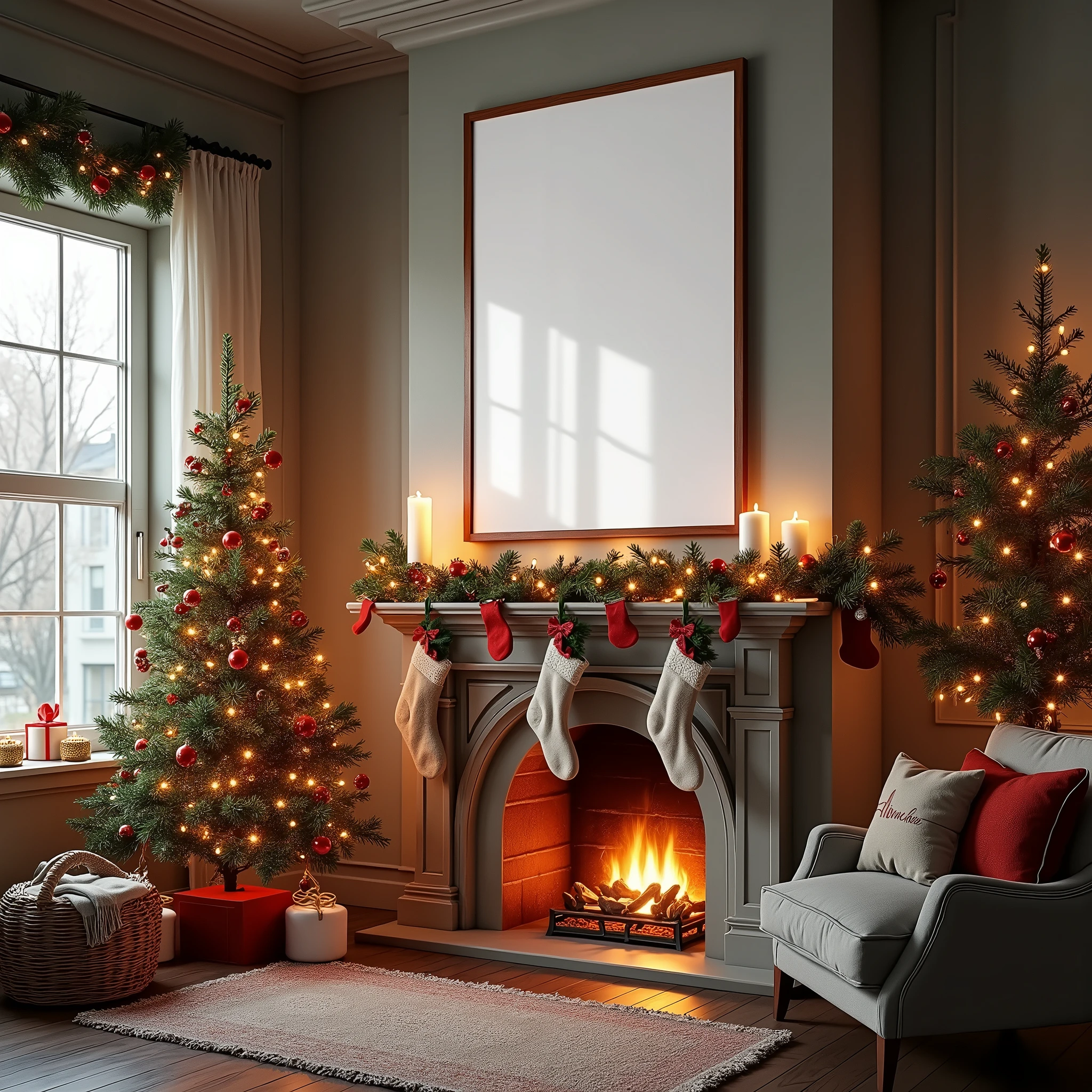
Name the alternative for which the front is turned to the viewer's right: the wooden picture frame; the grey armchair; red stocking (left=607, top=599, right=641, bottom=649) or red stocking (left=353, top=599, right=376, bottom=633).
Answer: red stocking (left=607, top=599, right=641, bottom=649)

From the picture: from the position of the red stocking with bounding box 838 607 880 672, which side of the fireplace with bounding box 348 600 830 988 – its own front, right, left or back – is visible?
left

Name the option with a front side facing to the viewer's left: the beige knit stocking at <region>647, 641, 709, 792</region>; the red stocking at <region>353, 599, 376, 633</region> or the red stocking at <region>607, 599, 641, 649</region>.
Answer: the red stocking at <region>353, 599, 376, 633</region>

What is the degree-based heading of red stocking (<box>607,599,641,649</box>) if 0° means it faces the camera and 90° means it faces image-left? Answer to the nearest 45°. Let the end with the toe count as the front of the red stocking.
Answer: approximately 270°

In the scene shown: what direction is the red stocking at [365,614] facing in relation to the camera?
to the viewer's left

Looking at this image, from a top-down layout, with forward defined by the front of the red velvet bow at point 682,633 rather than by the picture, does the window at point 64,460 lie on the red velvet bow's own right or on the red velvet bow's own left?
on the red velvet bow's own right

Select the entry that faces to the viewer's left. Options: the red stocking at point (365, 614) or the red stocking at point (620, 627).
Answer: the red stocking at point (365, 614)

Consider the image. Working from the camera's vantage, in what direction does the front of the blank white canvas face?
facing the viewer and to the left of the viewer
